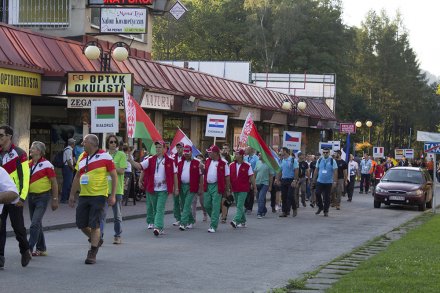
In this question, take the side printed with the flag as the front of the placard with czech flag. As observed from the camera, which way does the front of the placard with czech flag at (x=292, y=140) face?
facing the viewer

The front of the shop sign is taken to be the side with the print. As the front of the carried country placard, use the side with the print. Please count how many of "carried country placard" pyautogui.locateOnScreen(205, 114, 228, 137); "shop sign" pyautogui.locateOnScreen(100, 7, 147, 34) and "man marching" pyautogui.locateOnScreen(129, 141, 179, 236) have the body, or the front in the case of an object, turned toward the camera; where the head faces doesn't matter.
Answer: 3

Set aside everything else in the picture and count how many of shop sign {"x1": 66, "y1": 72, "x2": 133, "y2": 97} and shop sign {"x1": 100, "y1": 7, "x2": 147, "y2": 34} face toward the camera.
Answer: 2

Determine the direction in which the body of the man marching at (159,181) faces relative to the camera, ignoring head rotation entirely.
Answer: toward the camera

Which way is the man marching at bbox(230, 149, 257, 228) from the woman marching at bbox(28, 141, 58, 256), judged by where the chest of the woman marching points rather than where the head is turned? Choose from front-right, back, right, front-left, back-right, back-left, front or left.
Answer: back

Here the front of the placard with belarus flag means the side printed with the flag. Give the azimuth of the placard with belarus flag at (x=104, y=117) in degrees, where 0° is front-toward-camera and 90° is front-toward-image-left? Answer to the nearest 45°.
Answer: approximately 0°

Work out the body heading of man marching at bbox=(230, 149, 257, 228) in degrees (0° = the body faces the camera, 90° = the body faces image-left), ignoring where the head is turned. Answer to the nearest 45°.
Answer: approximately 45°

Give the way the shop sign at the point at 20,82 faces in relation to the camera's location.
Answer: facing the viewer and to the right of the viewer

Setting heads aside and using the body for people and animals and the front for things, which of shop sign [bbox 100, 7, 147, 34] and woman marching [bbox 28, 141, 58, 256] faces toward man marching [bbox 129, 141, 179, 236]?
the shop sign

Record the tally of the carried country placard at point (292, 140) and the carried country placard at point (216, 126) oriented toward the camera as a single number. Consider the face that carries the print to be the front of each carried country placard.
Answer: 2
